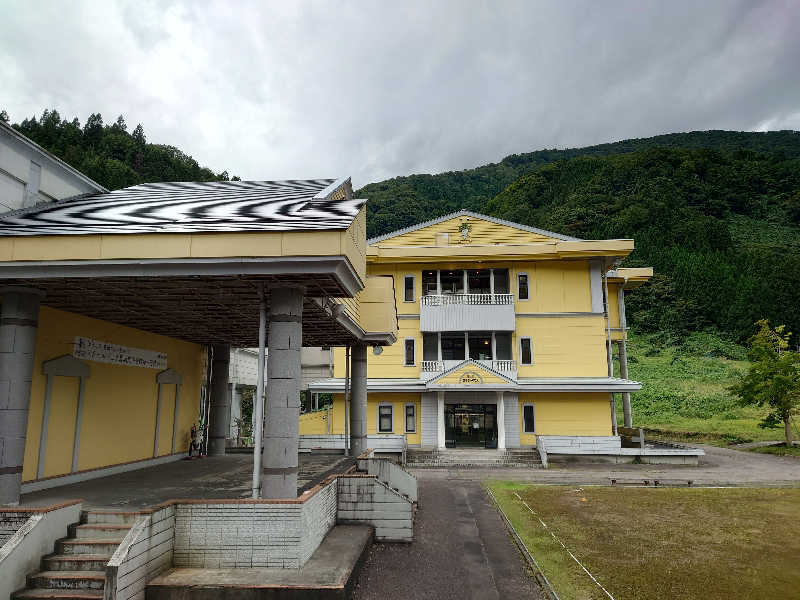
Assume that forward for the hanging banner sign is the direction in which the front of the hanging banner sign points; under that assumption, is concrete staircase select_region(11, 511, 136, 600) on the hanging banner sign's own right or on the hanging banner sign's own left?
on the hanging banner sign's own right

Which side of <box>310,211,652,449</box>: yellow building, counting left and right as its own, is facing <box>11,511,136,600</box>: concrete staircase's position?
front

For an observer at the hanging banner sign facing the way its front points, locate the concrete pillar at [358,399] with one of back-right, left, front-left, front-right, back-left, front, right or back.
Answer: front-left

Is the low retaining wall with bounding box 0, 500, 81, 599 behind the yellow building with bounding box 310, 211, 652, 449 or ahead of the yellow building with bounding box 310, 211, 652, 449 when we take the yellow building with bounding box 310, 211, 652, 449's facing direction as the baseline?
ahead

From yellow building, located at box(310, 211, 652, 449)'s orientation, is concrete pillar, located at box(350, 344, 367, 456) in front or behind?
in front

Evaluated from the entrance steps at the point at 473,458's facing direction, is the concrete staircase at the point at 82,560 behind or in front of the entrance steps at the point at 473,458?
in front

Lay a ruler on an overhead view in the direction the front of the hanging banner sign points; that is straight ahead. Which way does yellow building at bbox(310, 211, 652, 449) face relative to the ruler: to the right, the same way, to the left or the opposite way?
to the right

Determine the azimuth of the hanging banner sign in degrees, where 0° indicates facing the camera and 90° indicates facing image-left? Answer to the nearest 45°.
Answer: approximately 315°

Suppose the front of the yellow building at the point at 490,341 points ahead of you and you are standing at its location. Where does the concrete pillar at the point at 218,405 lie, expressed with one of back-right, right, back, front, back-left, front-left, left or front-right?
front-right

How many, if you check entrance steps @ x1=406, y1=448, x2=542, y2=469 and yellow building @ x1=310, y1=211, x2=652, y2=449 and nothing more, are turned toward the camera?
2

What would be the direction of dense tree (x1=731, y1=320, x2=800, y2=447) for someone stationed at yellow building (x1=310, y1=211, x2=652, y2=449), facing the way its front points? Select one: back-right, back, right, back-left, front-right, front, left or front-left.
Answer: left

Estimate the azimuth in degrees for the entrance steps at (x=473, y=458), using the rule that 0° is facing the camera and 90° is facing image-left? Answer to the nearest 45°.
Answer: approximately 0°

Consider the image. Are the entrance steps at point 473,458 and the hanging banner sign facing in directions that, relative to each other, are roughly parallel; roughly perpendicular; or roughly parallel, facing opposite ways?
roughly perpendicular

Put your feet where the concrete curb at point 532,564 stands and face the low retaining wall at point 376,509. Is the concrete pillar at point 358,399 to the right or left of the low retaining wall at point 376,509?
right
